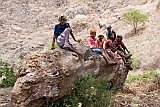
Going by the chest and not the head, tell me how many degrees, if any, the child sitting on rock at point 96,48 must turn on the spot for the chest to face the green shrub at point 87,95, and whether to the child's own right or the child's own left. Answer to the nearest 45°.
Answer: approximately 45° to the child's own right

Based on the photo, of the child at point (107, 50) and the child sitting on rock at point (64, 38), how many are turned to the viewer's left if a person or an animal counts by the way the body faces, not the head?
0

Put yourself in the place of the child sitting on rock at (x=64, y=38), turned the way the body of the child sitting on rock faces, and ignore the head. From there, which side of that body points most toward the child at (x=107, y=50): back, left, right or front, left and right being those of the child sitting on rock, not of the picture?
left

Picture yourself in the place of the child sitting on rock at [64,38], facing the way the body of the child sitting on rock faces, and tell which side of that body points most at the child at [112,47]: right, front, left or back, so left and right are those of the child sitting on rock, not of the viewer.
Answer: left

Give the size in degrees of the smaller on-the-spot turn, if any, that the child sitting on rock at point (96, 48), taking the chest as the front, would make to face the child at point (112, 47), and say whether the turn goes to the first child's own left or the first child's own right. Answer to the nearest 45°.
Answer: approximately 90° to the first child's own left

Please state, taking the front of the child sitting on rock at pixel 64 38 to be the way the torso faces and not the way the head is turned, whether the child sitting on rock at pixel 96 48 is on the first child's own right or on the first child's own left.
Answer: on the first child's own left

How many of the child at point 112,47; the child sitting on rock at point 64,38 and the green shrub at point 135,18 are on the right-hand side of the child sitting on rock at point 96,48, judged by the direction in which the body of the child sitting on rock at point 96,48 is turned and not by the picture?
1

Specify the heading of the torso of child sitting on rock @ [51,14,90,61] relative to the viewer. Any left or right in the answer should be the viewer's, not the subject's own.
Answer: facing the viewer and to the right of the viewer
